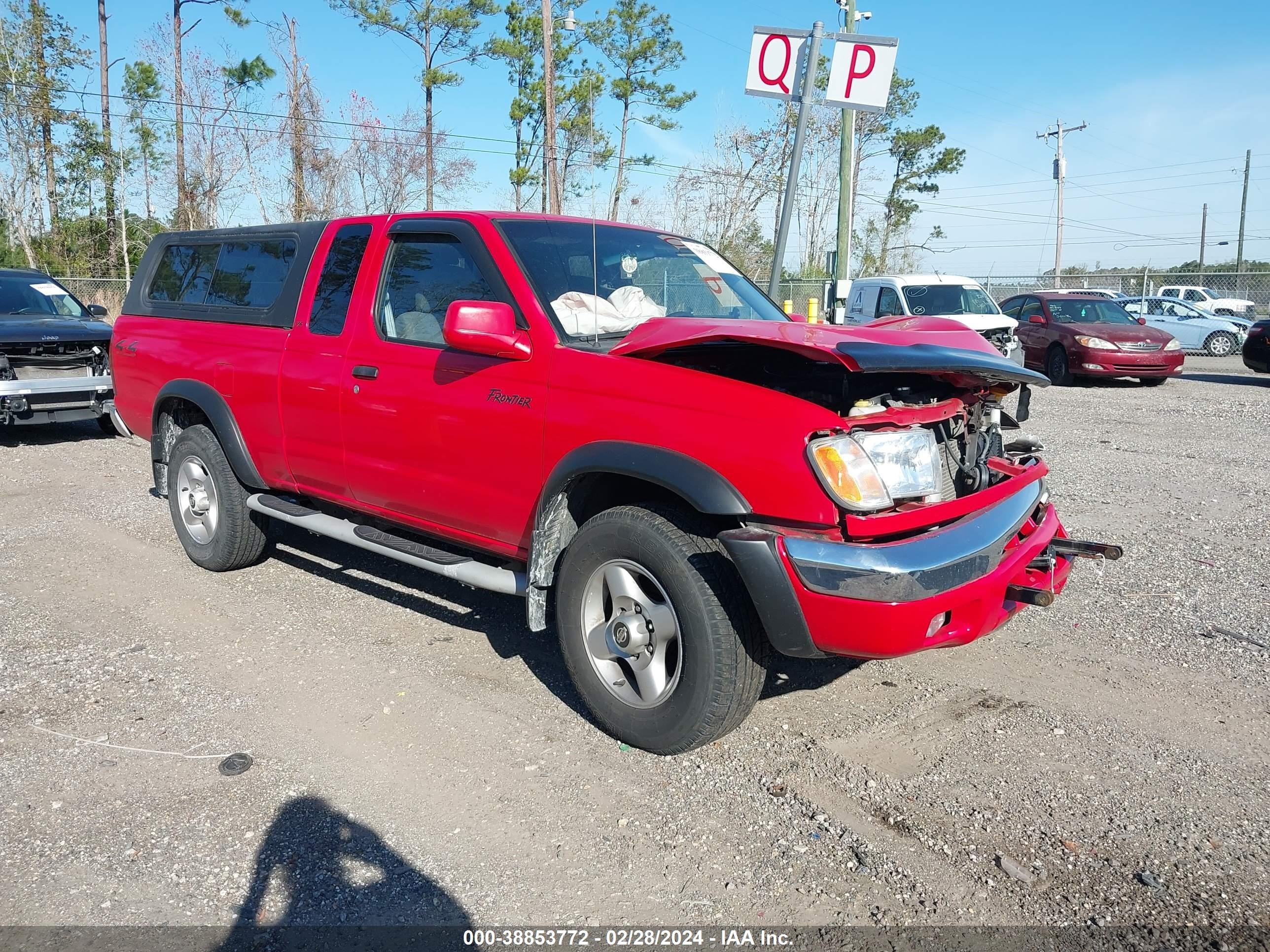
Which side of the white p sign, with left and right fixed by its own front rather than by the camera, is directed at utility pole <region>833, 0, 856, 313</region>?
back

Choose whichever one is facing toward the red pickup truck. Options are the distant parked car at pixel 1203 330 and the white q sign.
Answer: the white q sign

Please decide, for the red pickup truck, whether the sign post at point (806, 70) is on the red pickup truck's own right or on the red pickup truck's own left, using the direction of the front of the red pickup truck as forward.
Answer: on the red pickup truck's own left

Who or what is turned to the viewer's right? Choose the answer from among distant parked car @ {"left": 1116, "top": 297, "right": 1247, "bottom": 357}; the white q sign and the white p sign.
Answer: the distant parked car

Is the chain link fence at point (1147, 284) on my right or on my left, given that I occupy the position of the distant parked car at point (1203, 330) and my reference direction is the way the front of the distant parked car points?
on my left

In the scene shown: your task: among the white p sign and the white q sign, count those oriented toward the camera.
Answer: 2

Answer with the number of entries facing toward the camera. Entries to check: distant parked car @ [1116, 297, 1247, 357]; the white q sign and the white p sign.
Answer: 2
